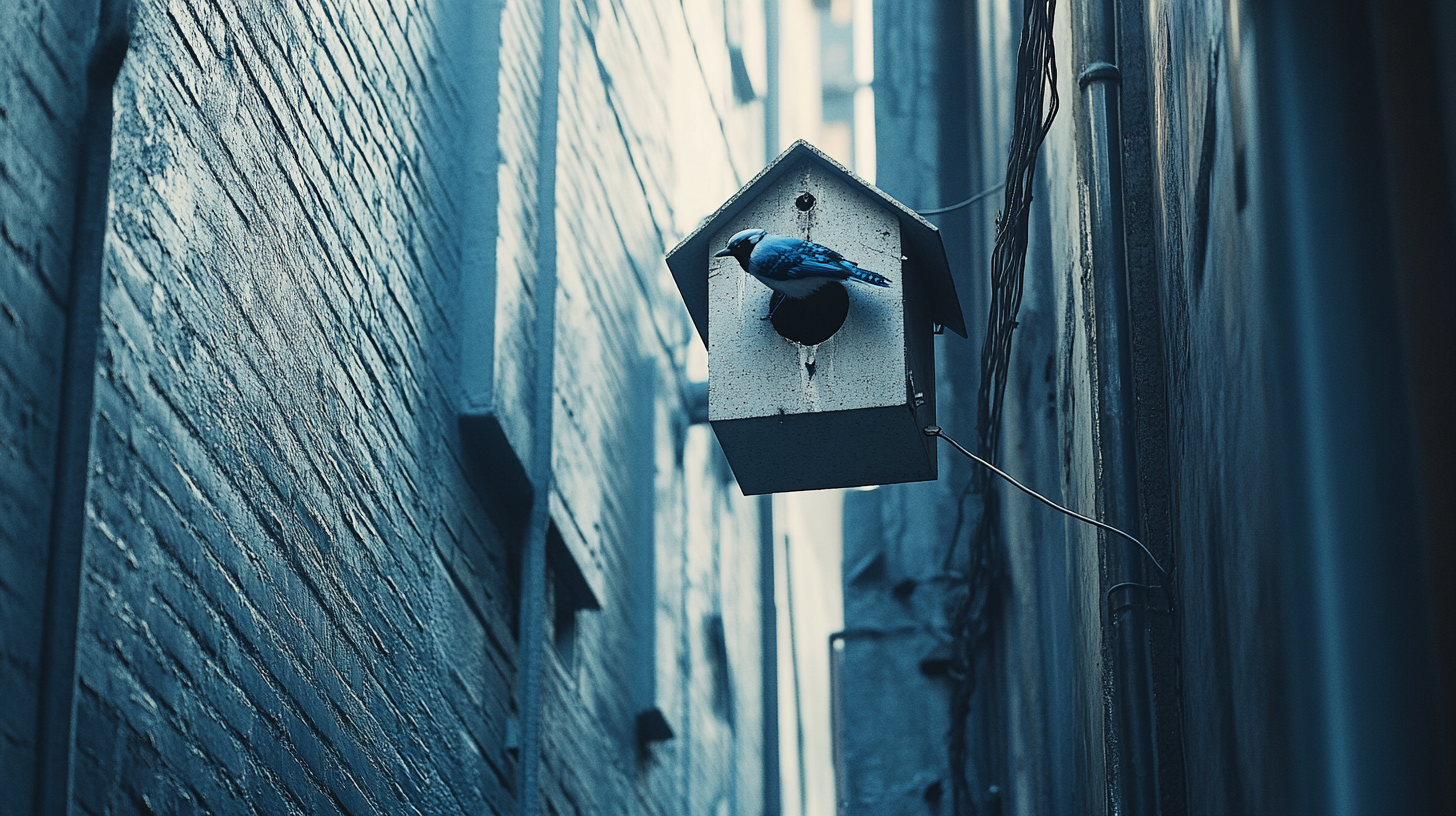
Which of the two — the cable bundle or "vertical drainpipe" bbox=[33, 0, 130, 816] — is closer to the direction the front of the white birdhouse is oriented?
the vertical drainpipe

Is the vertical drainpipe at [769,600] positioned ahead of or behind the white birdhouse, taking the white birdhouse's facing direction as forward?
behind

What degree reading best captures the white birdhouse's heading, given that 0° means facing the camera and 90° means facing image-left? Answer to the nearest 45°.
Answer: approximately 0°

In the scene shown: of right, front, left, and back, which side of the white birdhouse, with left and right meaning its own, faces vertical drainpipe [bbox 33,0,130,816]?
right

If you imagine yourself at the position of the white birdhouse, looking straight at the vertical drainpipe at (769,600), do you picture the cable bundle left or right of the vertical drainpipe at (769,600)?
right

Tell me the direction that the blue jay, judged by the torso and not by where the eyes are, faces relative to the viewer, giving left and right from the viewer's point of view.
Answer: facing to the left of the viewer

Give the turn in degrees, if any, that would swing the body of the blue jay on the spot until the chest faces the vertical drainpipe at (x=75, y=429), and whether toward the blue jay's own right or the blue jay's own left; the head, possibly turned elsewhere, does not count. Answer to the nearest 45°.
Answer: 0° — it already faces it

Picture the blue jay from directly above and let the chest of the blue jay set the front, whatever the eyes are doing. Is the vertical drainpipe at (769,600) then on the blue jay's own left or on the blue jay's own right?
on the blue jay's own right

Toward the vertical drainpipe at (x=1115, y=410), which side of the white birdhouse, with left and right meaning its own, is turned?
left

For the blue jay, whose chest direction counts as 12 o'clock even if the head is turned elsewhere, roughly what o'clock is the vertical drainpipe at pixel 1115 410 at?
The vertical drainpipe is roughly at 6 o'clock from the blue jay.
